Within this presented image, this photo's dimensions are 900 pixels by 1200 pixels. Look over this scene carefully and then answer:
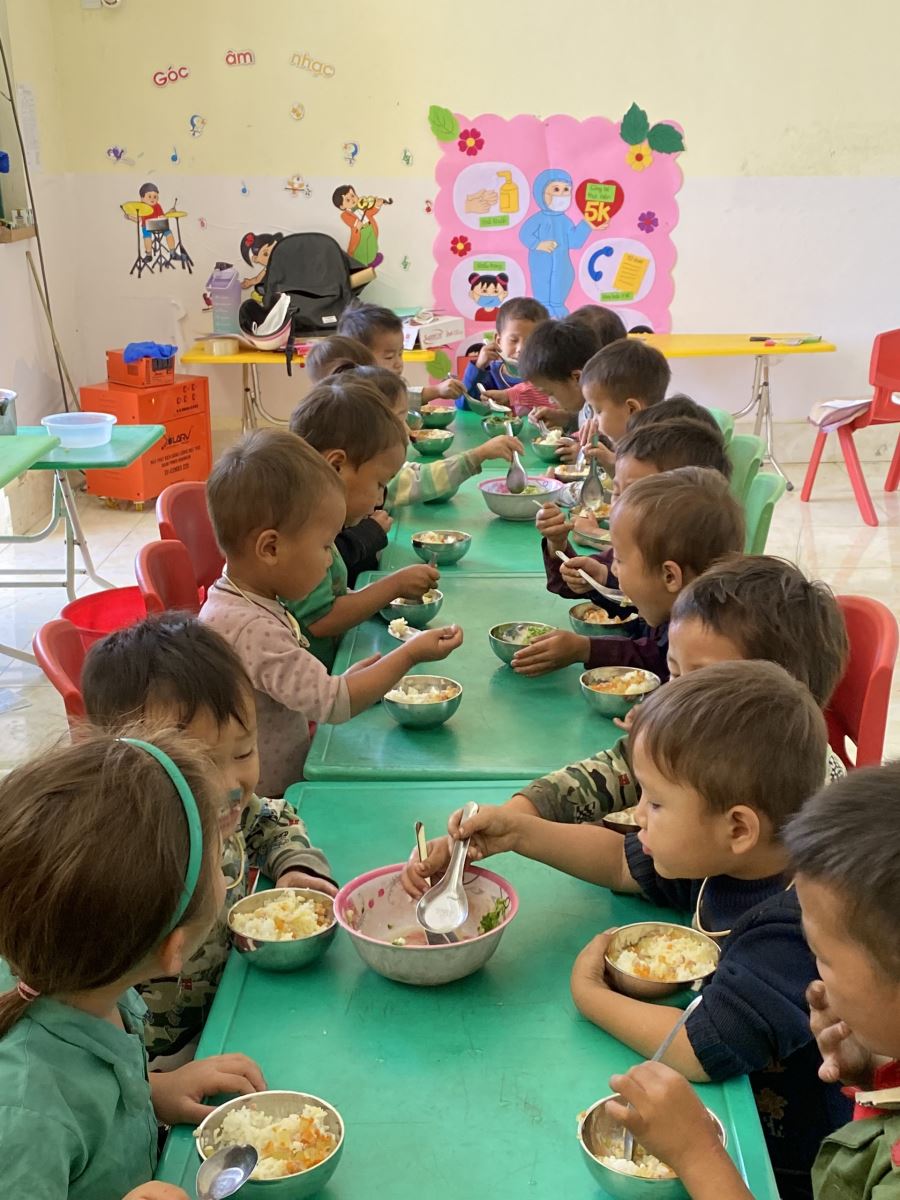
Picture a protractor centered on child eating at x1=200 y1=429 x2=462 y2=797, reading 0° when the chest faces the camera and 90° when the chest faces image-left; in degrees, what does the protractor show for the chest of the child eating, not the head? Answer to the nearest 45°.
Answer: approximately 270°

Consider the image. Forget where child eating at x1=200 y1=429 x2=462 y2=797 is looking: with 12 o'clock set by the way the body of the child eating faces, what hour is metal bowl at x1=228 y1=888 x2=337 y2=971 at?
The metal bowl is roughly at 3 o'clock from the child eating.

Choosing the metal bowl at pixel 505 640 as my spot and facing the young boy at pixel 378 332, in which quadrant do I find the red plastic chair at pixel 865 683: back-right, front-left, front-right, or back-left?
back-right

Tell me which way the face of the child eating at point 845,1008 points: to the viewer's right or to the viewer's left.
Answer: to the viewer's left

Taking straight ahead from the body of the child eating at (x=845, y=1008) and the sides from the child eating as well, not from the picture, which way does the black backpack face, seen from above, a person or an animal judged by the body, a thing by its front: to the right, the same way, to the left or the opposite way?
to the left

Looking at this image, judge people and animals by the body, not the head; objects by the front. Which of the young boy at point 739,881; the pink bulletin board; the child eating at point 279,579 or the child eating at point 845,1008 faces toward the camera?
the pink bulletin board

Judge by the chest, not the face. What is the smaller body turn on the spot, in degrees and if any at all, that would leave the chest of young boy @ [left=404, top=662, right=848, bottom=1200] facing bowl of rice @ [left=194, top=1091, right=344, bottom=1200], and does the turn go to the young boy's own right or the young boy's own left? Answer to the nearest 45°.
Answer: approximately 45° to the young boy's own left

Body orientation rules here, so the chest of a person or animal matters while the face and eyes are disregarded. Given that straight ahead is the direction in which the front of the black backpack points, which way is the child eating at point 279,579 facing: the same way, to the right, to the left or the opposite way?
to the left

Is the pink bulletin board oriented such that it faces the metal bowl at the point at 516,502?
yes

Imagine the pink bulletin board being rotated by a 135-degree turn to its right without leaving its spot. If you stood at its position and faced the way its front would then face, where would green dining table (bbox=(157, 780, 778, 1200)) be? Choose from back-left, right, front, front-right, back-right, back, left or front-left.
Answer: back-left

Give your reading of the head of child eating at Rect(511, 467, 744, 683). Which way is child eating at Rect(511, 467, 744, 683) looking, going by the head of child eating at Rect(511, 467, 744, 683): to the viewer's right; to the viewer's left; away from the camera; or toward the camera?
to the viewer's left

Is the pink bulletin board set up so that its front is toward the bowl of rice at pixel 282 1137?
yes

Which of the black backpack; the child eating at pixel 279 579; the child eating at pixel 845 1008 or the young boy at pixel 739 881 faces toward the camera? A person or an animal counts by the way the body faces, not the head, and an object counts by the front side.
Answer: the black backpack

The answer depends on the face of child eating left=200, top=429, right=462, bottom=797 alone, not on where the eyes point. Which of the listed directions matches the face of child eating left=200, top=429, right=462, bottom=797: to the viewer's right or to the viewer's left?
to the viewer's right

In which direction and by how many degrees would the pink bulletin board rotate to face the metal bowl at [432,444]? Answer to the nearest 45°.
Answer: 0° — it already faces it

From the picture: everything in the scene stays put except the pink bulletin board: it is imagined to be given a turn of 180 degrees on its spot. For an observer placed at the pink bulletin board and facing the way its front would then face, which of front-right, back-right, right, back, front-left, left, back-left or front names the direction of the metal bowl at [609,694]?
back

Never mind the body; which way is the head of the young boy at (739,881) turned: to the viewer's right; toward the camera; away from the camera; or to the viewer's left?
to the viewer's left

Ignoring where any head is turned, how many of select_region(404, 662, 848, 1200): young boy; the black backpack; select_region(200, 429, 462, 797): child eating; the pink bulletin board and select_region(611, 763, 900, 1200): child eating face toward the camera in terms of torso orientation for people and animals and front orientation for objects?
2

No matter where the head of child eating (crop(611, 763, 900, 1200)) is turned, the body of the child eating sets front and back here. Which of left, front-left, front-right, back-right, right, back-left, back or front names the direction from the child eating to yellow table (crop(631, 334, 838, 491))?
right
